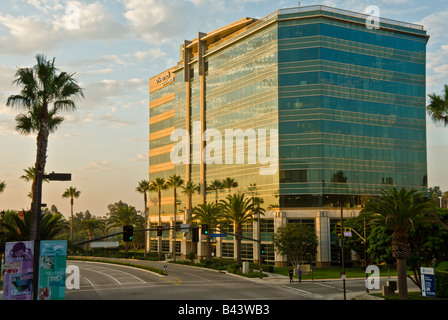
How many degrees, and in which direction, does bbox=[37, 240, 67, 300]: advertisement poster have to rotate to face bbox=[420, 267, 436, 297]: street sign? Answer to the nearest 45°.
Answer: approximately 90° to its left

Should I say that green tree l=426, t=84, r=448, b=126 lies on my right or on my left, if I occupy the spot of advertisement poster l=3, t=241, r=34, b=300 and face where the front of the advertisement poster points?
on my left

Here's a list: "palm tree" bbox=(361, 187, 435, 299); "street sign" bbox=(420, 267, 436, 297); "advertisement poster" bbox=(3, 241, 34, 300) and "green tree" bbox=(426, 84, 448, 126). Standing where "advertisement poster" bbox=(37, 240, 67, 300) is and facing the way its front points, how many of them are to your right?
1

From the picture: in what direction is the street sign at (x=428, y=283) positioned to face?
toward the camera

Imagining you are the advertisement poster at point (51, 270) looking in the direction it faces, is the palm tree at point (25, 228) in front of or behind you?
behind

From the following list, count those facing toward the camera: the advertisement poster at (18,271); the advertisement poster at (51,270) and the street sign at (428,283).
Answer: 3

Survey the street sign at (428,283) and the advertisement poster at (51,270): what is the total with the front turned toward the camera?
2

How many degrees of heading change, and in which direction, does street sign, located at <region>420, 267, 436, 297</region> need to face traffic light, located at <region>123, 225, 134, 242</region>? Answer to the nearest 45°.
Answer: approximately 90° to its right

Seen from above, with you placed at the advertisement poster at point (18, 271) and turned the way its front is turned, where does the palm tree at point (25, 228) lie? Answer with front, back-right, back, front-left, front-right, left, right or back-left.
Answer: back

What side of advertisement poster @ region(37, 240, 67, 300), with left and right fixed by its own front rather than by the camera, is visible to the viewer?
front

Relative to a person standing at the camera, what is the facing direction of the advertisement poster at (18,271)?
facing the viewer

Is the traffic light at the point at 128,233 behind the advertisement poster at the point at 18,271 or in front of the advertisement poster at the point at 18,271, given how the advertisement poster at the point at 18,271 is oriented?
behind

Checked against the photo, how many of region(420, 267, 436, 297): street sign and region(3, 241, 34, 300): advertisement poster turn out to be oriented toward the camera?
2

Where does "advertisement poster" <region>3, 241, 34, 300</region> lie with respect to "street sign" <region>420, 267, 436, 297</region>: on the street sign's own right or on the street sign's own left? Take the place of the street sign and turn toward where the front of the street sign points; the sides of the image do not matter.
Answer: on the street sign's own right

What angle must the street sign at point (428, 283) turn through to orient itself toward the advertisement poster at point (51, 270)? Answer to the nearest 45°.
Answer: approximately 45° to its right
